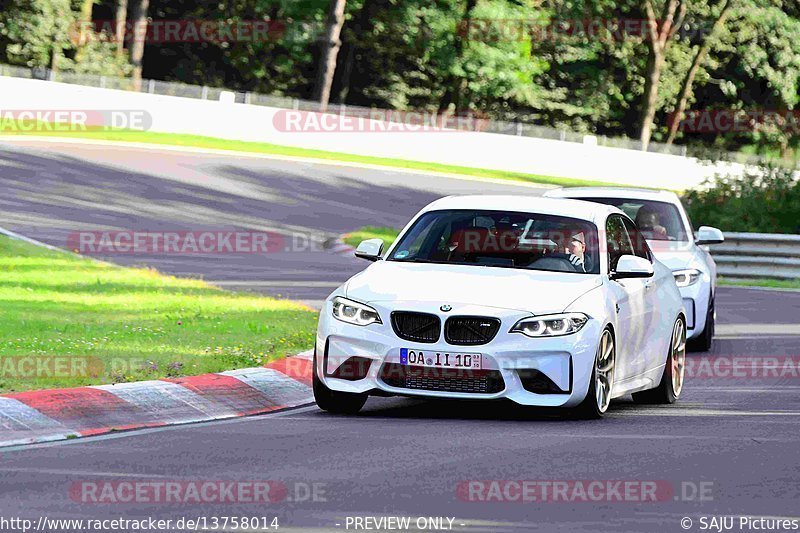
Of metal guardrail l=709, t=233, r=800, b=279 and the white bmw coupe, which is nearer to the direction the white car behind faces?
the white bmw coupe

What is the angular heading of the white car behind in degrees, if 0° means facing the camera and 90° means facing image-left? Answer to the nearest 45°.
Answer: approximately 0°

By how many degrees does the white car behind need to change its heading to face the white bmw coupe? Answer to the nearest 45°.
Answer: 0° — it already faces it

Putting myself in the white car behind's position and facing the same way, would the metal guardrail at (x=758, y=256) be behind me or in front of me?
behind
